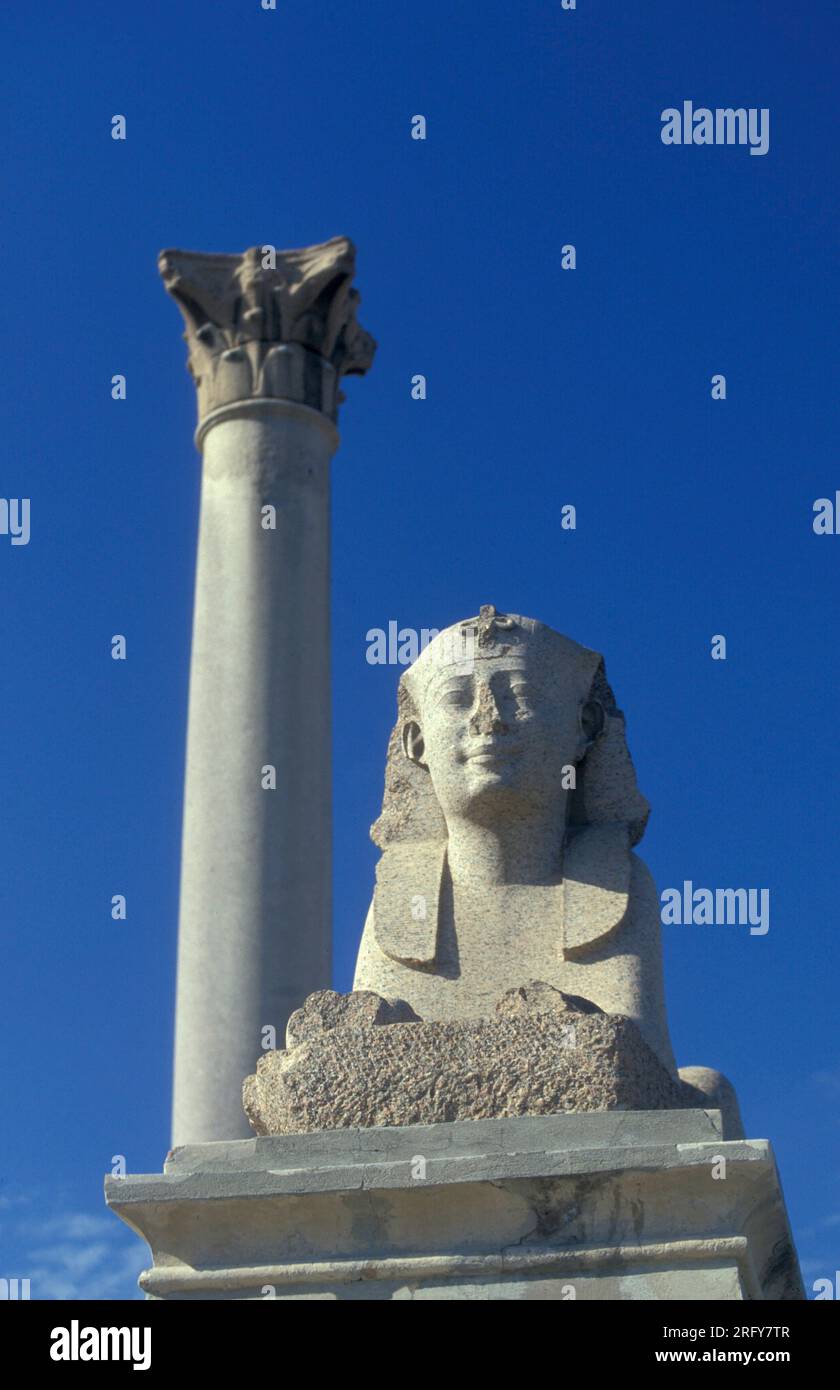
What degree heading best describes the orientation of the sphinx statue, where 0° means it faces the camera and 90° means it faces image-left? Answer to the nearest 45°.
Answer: approximately 0°

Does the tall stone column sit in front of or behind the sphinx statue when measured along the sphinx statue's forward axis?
behind
